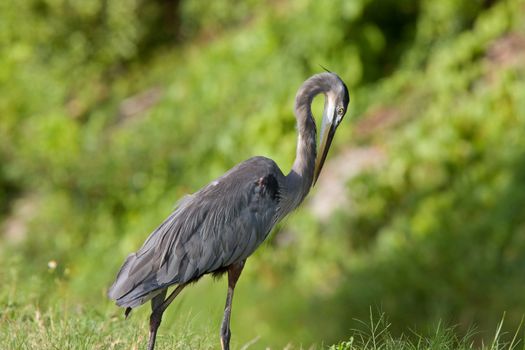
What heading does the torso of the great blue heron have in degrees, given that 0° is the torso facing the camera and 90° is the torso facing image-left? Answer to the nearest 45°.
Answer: approximately 270°
